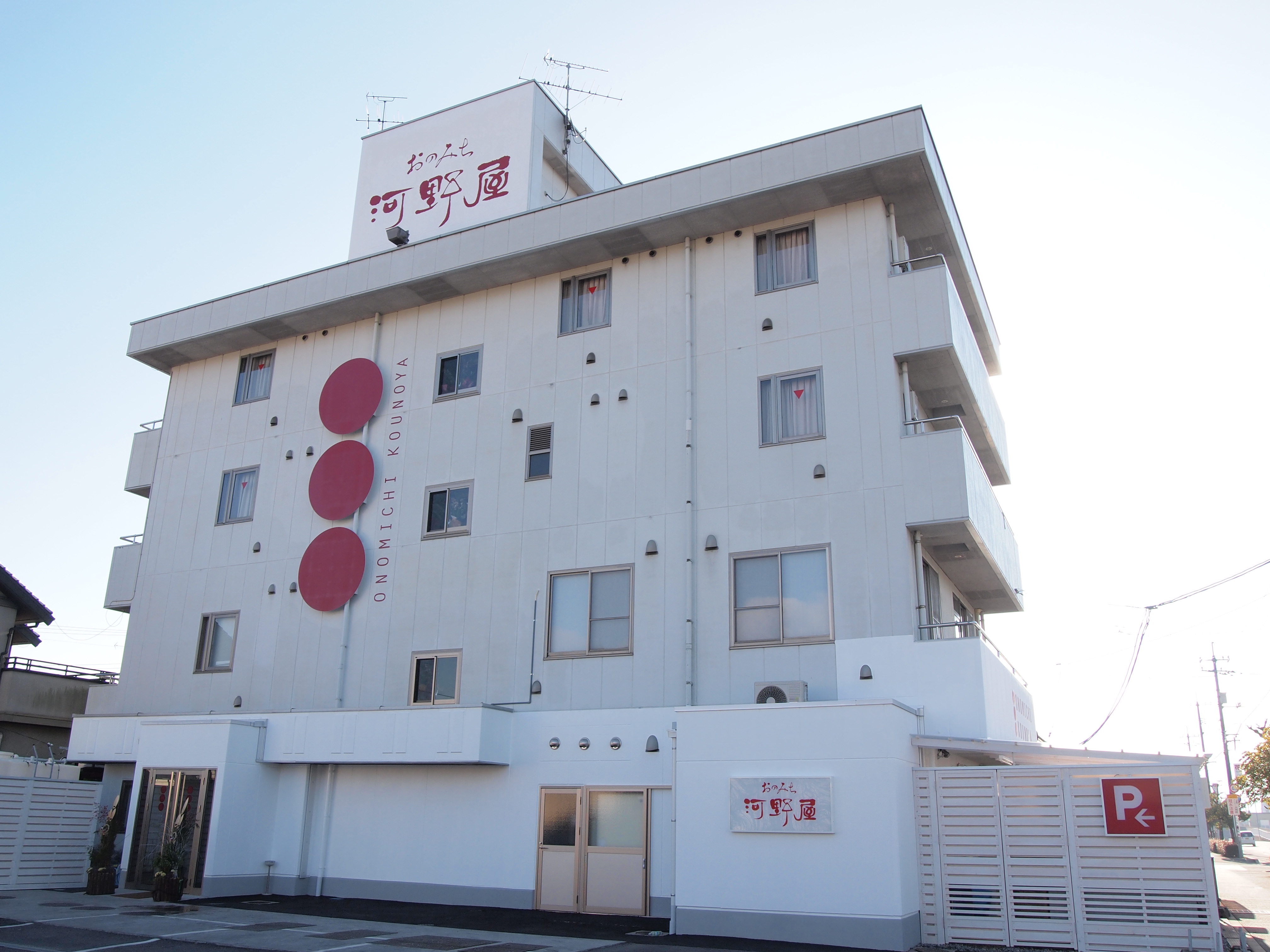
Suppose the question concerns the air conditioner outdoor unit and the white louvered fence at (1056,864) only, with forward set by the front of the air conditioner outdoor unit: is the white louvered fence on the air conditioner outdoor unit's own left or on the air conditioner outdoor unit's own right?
on the air conditioner outdoor unit's own left

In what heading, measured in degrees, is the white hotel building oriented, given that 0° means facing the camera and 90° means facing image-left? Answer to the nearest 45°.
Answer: approximately 45°

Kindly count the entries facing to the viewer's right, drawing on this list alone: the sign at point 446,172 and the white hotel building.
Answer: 0

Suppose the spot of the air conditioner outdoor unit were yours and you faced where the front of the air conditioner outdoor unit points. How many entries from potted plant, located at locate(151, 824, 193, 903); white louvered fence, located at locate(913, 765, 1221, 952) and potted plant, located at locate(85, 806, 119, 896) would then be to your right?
2

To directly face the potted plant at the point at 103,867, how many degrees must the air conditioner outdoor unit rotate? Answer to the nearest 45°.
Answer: approximately 90° to its right

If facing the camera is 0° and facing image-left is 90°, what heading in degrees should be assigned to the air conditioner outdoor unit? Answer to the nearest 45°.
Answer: approximately 0°
